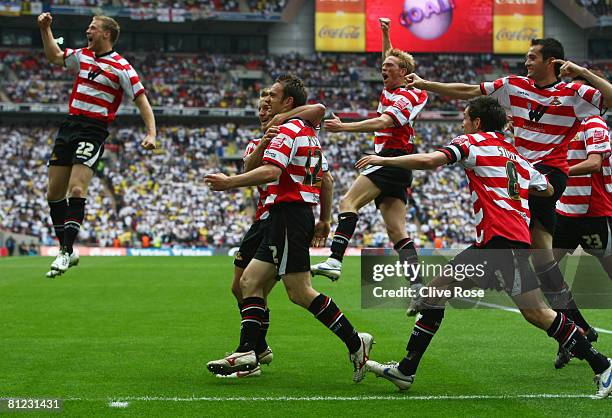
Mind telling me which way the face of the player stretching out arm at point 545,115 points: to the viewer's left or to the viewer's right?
to the viewer's left

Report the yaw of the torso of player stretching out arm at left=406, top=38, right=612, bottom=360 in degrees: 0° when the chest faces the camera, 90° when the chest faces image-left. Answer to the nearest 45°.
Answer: approximately 45°

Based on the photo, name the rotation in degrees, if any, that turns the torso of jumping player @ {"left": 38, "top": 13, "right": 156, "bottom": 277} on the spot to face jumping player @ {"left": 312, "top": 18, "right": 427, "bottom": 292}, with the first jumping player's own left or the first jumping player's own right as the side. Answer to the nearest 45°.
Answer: approximately 135° to the first jumping player's own left

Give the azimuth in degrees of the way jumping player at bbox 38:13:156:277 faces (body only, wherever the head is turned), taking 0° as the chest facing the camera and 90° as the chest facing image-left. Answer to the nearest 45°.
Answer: approximately 45°

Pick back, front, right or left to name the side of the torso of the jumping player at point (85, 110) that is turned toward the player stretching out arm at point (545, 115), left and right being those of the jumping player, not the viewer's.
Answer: left

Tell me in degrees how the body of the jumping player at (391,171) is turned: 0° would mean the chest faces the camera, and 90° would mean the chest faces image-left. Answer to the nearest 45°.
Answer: approximately 90°
